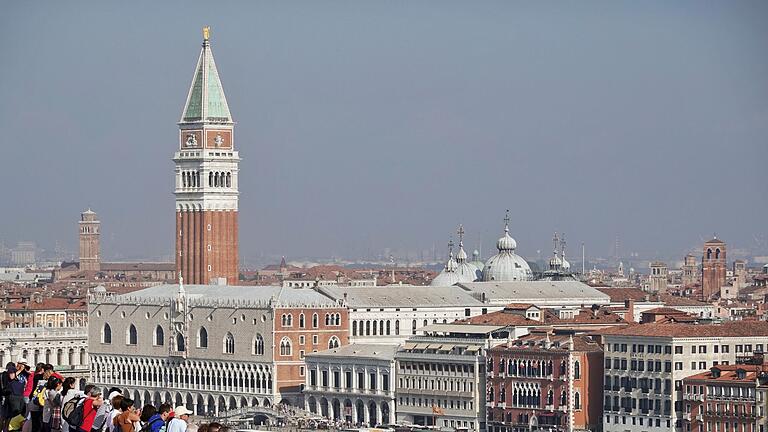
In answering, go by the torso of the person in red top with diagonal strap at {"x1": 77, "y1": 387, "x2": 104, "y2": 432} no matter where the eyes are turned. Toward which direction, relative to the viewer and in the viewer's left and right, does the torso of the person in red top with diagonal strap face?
facing away from the viewer and to the right of the viewer

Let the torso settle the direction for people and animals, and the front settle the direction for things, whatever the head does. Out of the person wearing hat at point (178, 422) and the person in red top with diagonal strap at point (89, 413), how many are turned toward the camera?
0

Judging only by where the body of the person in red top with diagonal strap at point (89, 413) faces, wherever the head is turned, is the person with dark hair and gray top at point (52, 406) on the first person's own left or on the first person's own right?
on the first person's own left
